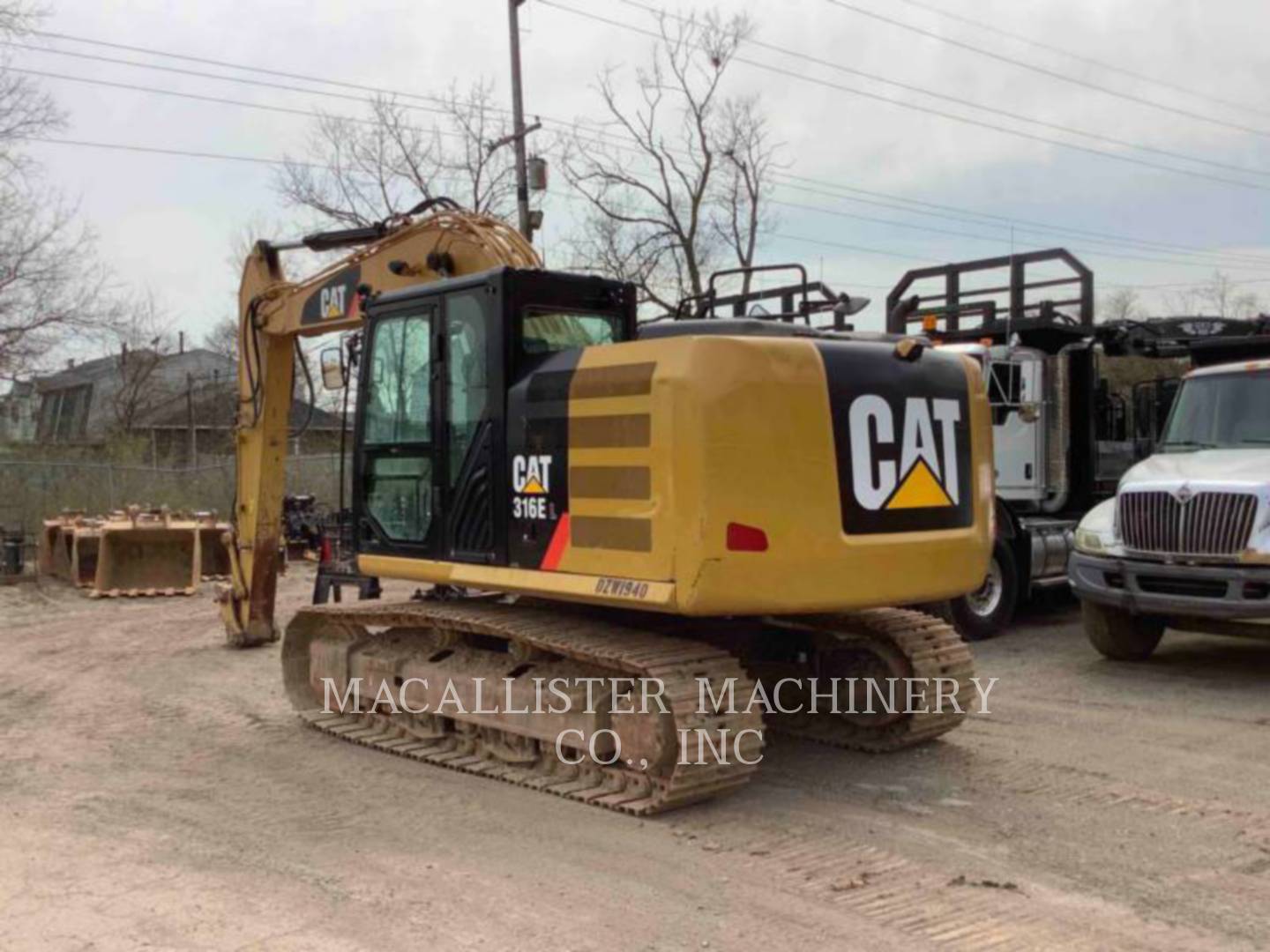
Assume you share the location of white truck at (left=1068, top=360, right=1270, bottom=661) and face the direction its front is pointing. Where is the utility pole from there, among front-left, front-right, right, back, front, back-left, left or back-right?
right

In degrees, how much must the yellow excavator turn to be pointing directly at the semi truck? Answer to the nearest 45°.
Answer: approximately 90° to its right

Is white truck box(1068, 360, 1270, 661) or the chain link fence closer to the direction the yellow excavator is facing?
the chain link fence

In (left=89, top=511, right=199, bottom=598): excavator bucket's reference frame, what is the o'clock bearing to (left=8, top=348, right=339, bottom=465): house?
The house is roughly at 6 o'clock from the excavator bucket.

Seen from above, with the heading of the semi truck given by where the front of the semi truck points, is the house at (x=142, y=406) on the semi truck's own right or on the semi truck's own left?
on the semi truck's own right

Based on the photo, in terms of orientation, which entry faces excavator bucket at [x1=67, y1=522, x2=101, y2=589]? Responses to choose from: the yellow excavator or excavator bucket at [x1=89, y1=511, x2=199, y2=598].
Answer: the yellow excavator

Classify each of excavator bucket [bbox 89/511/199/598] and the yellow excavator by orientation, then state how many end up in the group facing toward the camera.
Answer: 1

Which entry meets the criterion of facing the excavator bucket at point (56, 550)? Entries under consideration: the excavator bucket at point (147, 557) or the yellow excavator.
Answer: the yellow excavator

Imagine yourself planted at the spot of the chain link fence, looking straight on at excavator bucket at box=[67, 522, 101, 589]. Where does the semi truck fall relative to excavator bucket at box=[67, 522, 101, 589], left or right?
left

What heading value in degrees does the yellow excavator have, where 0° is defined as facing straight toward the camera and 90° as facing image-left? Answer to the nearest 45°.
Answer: approximately 135°

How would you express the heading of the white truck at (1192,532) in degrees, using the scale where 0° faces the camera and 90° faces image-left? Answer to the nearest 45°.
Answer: approximately 45°

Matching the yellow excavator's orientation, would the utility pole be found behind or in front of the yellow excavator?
in front
